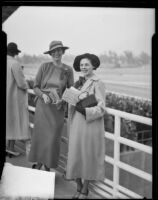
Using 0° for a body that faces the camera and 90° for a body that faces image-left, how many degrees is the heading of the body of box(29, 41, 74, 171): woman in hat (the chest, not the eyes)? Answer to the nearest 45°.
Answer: approximately 0°

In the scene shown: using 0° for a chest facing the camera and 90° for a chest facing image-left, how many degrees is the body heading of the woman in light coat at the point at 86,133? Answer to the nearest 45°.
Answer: approximately 45°
